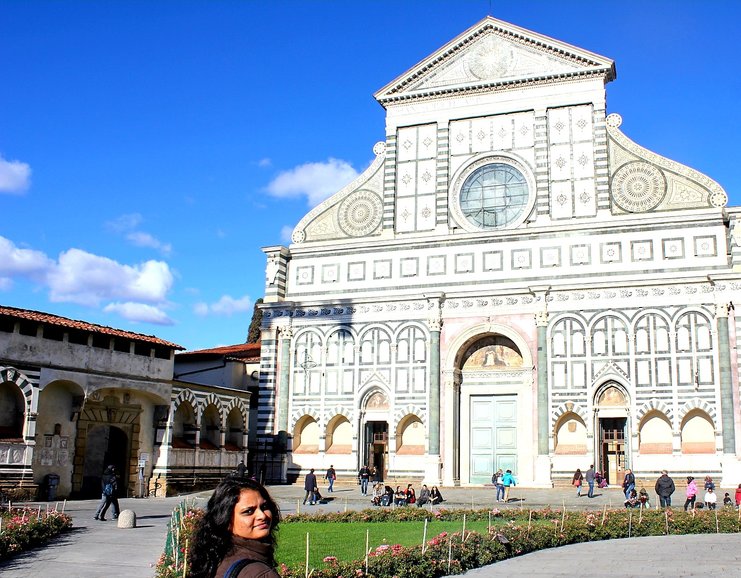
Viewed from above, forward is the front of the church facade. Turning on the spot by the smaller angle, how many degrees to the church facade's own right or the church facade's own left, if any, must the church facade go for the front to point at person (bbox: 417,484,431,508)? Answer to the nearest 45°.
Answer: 0° — it already faces them

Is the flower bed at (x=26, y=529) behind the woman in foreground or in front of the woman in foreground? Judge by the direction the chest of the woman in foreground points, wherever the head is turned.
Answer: behind

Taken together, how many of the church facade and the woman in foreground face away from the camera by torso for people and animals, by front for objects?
0

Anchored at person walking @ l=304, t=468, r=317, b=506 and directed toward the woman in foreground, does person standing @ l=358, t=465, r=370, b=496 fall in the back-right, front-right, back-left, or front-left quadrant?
back-left

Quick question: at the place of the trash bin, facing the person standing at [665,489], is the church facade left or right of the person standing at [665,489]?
left

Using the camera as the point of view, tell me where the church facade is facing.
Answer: facing the viewer

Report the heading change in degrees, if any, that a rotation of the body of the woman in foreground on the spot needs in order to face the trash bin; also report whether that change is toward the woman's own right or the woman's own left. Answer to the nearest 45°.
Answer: approximately 45° to the woman's own left

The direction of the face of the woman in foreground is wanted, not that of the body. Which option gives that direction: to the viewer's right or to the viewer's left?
to the viewer's right

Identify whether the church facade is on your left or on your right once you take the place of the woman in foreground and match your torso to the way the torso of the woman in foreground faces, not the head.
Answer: on your left

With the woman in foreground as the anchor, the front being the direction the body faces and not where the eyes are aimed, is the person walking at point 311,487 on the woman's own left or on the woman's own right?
on the woman's own left
